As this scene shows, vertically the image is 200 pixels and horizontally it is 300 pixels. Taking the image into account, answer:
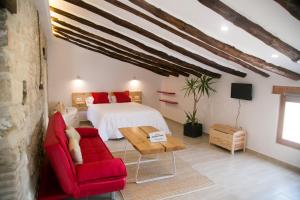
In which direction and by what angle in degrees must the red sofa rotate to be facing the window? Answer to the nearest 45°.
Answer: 0° — it already faces it

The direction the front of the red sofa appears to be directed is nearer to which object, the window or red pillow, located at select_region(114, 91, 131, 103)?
the window

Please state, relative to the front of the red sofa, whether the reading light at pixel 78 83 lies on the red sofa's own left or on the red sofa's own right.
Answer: on the red sofa's own left

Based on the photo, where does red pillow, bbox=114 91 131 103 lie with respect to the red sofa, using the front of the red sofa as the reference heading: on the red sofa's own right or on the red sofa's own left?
on the red sofa's own left

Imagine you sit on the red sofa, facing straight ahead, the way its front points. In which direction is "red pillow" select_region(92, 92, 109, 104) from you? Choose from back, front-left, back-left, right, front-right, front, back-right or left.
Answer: left

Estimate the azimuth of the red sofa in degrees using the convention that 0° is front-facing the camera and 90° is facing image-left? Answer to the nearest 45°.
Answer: approximately 270°
